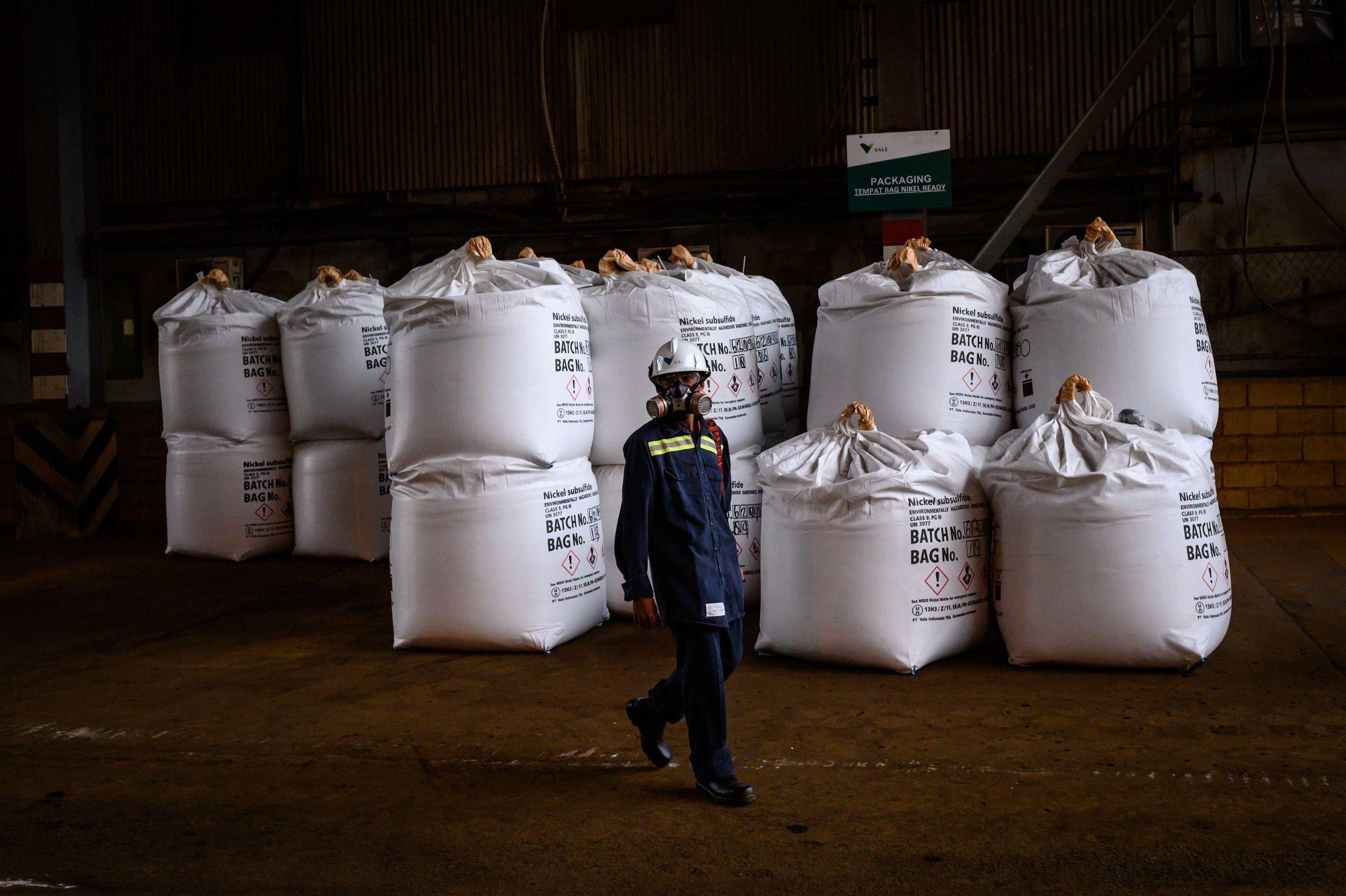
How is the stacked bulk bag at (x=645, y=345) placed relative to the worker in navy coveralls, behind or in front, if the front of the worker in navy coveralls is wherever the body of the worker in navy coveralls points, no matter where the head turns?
behind

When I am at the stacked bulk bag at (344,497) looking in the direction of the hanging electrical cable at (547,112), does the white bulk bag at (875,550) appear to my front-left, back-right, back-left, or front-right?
back-right
